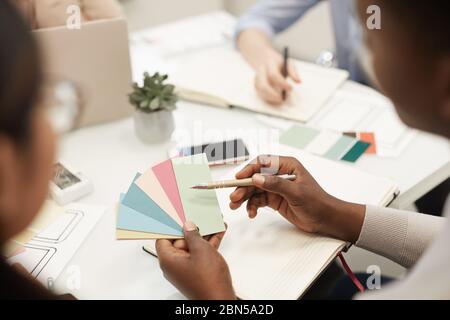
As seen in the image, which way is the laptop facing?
away from the camera

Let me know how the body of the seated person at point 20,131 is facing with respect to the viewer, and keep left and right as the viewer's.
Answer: facing away from the viewer and to the right of the viewer

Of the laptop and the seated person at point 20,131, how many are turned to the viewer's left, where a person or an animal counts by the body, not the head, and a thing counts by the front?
0

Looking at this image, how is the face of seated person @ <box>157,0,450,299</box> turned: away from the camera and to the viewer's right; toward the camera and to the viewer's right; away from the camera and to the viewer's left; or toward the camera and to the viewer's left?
away from the camera and to the viewer's left

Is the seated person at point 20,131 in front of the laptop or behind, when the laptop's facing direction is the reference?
behind

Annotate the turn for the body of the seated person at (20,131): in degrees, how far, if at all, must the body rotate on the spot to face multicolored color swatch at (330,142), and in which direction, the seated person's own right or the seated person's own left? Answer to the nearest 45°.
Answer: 0° — they already face it

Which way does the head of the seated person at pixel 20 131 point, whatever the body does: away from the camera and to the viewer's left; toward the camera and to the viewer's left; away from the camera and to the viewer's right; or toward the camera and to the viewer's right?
away from the camera and to the viewer's right

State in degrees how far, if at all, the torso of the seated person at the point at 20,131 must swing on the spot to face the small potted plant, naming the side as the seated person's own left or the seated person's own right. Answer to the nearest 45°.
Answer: approximately 45° to the seated person's own left
